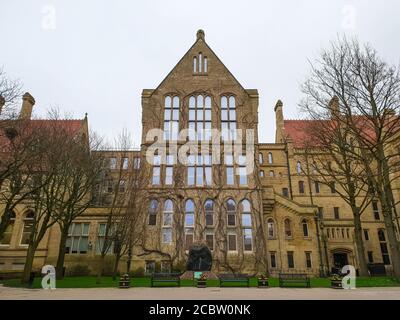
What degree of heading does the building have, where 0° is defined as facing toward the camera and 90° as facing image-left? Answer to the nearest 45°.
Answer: approximately 0°

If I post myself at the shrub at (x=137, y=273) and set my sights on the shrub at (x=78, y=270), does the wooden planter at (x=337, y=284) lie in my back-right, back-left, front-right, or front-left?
back-left

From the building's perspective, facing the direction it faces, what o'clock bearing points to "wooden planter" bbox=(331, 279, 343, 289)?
The wooden planter is roughly at 11 o'clock from the building.

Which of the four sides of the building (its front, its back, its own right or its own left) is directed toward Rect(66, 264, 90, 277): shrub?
right
